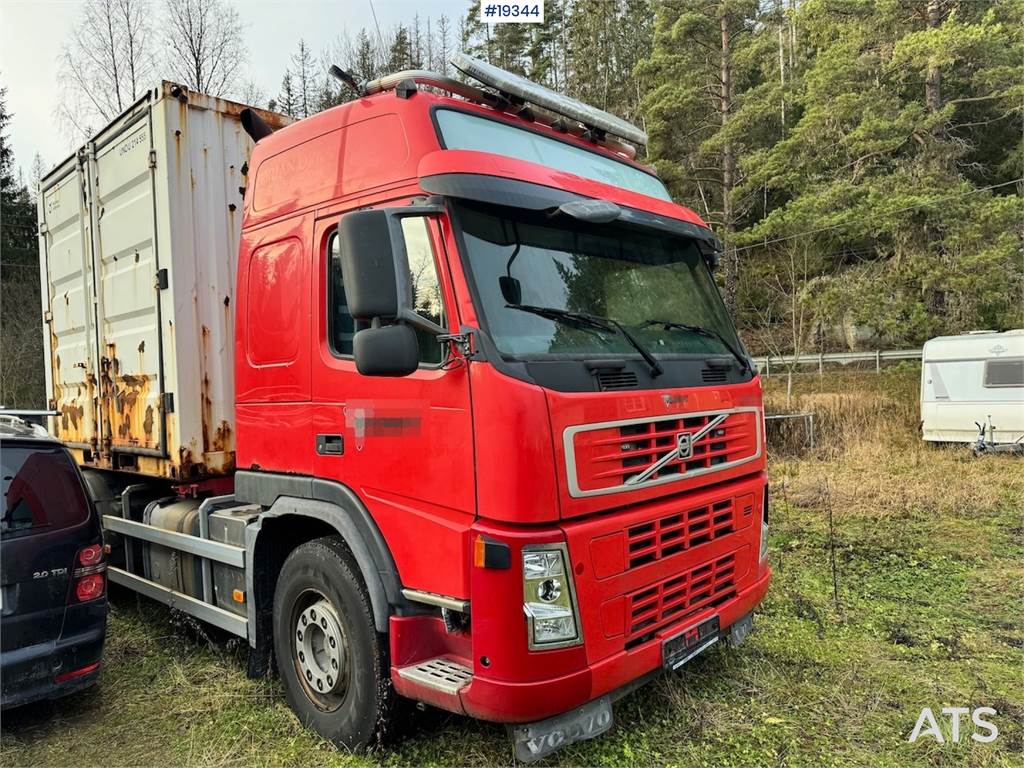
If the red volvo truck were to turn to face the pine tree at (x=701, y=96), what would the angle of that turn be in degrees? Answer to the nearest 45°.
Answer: approximately 90° to its left

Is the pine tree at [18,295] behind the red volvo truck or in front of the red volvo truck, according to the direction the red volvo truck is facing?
behind

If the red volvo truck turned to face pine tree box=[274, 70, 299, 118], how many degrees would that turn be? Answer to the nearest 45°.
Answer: approximately 135° to its left

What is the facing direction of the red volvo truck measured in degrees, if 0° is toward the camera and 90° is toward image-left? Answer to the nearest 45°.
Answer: approximately 315°

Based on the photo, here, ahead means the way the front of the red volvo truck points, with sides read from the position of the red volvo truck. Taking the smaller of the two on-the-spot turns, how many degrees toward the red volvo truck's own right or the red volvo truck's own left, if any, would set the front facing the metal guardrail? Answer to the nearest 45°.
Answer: approximately 90° to the red volvo truck's own left

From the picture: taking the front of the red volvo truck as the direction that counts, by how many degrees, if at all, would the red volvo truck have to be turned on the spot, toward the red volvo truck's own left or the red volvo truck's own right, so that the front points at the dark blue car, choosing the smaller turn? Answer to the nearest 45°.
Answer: approximately 135° to the red volvo truck's own right

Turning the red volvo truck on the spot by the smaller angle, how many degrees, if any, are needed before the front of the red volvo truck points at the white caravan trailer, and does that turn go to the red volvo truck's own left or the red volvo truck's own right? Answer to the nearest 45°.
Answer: approximately 90° to the red volvo truck's own left
